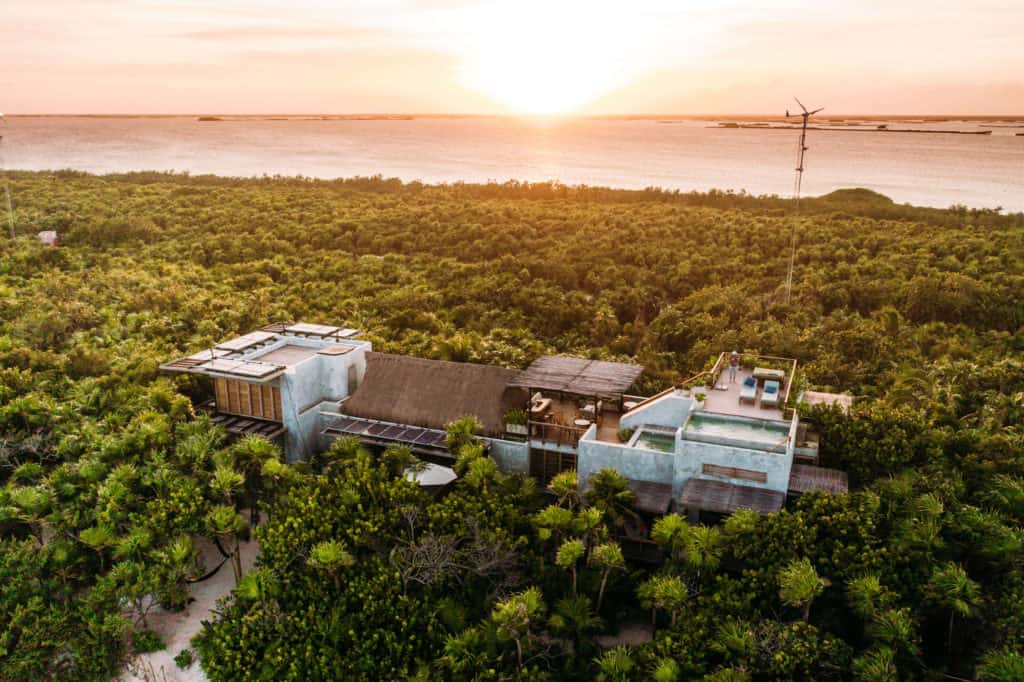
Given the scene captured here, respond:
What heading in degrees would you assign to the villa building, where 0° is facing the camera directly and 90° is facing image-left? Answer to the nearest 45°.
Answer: approximately 0°

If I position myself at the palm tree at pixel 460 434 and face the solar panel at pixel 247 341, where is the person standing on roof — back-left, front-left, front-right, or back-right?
back-right

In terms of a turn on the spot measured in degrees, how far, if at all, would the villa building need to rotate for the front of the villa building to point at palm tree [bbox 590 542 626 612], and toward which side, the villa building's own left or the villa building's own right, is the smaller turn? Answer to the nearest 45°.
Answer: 0° — it already faces it

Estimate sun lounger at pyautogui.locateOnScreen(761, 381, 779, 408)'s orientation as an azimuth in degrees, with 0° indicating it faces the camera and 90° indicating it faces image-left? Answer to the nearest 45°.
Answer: approximately 0°
